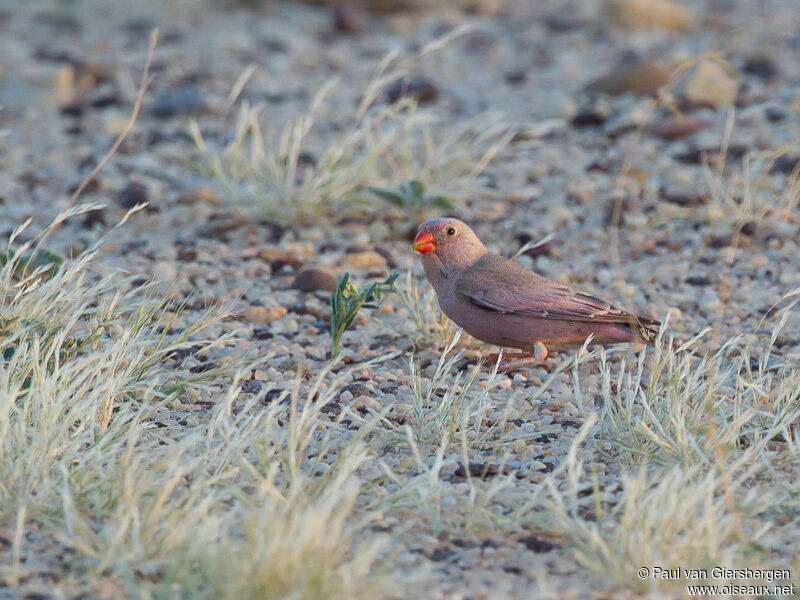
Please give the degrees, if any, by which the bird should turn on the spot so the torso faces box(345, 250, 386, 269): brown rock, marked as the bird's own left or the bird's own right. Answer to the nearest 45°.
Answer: approximately 45° to the bird's own right

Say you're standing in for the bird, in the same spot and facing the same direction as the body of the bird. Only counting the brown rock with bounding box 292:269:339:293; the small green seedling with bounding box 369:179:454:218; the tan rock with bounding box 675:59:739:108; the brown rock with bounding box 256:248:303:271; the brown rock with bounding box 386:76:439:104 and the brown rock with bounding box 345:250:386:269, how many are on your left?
0

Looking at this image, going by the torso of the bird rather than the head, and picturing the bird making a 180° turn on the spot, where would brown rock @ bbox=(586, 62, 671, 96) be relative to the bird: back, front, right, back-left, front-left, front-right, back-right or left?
left

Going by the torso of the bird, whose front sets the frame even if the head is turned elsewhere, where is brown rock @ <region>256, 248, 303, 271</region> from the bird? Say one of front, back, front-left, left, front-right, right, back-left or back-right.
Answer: front-right

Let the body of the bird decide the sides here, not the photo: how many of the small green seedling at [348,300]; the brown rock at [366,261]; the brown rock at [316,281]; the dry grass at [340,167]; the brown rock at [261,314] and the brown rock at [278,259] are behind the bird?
0

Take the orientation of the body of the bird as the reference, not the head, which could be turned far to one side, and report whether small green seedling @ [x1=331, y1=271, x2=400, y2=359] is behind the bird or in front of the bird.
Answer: in front

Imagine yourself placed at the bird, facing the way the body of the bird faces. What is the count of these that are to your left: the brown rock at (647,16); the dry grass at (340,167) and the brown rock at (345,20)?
0

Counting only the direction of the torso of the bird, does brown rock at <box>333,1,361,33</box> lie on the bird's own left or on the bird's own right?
on the bird's own right

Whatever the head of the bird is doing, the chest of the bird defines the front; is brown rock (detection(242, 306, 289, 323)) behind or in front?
in front

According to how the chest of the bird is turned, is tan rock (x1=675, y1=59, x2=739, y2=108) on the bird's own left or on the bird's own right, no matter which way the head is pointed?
on the bird's own right

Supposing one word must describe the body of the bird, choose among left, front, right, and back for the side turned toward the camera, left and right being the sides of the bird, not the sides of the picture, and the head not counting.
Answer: left

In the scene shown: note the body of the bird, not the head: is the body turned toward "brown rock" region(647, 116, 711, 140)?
no

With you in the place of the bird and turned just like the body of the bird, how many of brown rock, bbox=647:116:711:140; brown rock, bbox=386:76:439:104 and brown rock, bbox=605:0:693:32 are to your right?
3

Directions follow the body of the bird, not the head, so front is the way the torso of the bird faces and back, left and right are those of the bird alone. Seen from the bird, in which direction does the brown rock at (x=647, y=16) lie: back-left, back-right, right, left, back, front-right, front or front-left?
right

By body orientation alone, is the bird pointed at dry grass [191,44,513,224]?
no

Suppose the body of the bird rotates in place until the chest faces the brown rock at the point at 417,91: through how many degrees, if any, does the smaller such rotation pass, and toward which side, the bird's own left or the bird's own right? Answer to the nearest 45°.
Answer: approximately 90° to the bird's own right

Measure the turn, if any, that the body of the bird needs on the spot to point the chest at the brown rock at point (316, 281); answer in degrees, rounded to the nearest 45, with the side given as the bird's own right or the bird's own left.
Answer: approximately 45° to the bird's own right
